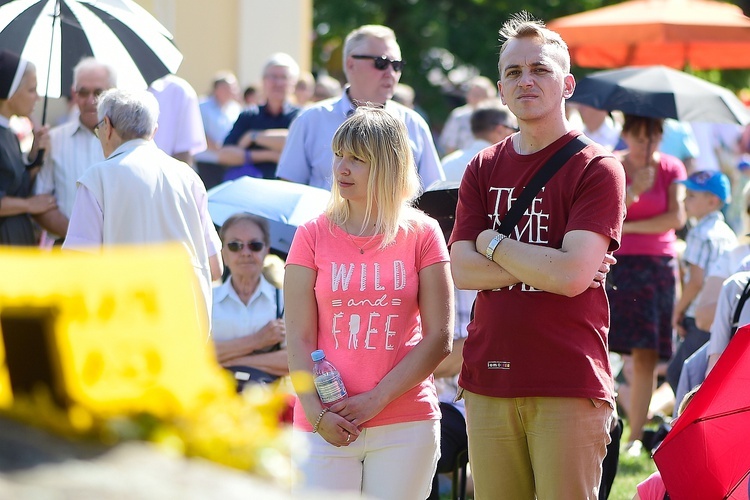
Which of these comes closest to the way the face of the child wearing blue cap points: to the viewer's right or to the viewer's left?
to the viewer's left

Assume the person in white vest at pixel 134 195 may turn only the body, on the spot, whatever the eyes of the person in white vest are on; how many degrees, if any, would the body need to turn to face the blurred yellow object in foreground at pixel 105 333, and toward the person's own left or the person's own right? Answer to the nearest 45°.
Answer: approximately 135° to the person's own left

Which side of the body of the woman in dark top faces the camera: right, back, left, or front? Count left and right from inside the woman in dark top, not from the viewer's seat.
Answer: right

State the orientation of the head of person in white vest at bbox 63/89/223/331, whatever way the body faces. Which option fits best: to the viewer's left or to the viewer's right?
to the viewer's left

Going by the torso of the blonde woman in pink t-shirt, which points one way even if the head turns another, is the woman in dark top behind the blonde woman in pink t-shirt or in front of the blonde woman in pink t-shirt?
behind

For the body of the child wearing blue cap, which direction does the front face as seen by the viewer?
to the viewer's left
